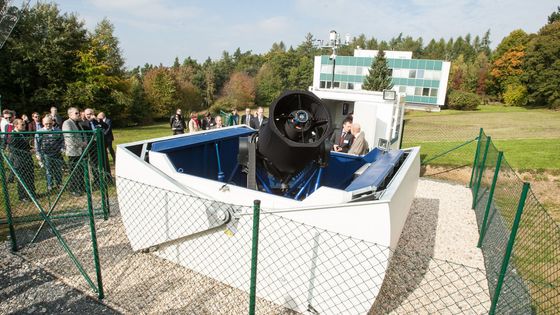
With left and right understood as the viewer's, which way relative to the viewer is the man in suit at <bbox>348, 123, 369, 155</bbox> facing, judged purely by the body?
facing to the left of the viewer

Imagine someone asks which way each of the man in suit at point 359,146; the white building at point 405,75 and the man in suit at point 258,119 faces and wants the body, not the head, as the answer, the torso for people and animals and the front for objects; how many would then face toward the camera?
2

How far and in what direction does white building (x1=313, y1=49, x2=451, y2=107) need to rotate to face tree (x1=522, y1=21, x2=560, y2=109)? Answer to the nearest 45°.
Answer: approximately 90° to its left

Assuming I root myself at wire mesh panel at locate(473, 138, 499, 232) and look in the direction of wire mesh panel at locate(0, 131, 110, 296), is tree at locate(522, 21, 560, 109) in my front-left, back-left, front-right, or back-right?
back-right

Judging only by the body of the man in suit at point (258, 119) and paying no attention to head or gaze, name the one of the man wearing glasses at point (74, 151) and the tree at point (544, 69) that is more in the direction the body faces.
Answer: the man wearing glasses

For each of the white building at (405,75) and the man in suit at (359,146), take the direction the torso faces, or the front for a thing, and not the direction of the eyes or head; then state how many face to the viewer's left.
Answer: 1

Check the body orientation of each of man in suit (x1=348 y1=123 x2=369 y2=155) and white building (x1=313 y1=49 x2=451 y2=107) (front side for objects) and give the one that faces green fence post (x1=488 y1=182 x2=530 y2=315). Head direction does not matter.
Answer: the white building

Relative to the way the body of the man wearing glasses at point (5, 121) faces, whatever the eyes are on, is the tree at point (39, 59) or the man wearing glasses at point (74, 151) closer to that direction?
the man wearing glasses

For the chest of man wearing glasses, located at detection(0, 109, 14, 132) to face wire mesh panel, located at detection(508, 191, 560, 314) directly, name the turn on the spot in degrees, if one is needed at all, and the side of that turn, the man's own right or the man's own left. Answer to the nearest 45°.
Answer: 0° — they already face it

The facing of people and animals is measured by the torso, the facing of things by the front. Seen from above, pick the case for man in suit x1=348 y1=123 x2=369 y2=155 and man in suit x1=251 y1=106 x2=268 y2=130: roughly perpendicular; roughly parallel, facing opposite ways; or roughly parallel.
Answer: roughly perpendicular

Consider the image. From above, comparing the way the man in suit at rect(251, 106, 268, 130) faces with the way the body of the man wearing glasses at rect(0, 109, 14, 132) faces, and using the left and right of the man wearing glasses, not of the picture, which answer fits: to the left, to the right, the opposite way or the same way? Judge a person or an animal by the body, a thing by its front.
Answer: to the right

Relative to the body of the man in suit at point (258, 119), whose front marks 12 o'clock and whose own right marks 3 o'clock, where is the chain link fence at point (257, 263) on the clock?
The chain link fence is roughly at 12 o'clock from the man in suit.

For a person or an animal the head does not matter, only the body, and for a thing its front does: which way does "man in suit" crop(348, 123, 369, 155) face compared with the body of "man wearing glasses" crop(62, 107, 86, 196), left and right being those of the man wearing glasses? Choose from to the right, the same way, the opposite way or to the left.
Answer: the opposite way

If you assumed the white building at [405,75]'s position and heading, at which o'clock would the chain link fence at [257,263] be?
The chain link fence is roughly at 12 o'clock from the white building.

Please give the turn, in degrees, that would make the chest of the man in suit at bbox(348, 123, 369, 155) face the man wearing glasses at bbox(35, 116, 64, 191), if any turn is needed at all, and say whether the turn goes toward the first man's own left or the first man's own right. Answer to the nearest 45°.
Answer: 0° — they already face them

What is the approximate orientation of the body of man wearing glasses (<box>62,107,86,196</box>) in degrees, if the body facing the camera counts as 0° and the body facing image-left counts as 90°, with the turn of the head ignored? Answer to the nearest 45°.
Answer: approximately 315°
